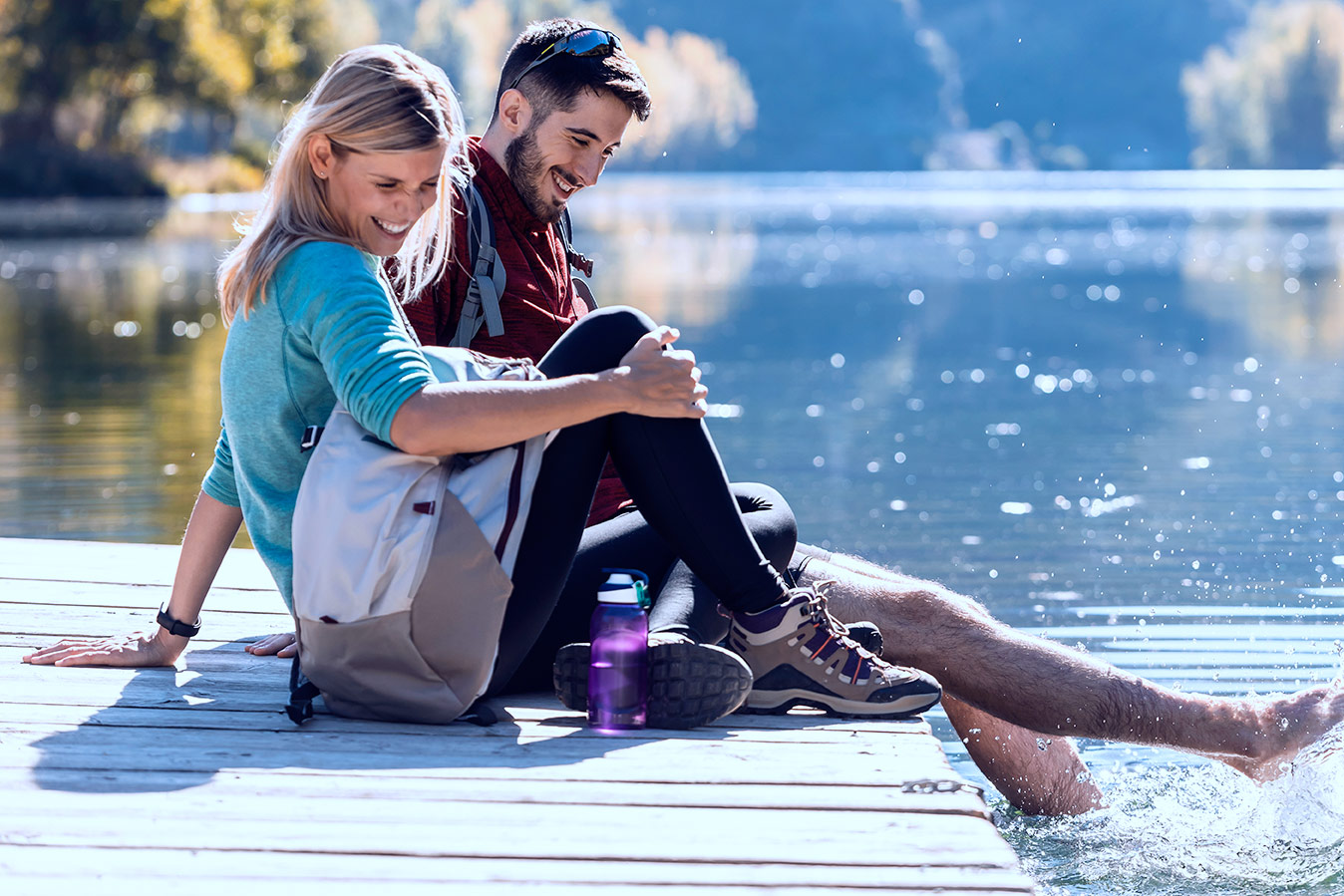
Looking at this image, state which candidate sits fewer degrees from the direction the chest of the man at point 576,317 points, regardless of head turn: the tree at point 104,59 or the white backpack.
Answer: the white backpack

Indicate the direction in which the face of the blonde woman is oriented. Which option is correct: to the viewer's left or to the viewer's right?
to the viewer's right

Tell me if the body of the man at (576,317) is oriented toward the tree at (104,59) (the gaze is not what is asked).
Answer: no

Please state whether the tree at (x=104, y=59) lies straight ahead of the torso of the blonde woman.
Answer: no

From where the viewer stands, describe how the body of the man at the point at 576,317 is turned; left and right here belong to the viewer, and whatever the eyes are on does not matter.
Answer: facing the viewer and to the right of the viewer

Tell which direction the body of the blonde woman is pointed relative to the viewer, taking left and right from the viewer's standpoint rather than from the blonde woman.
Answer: facing to the right of the viewer
